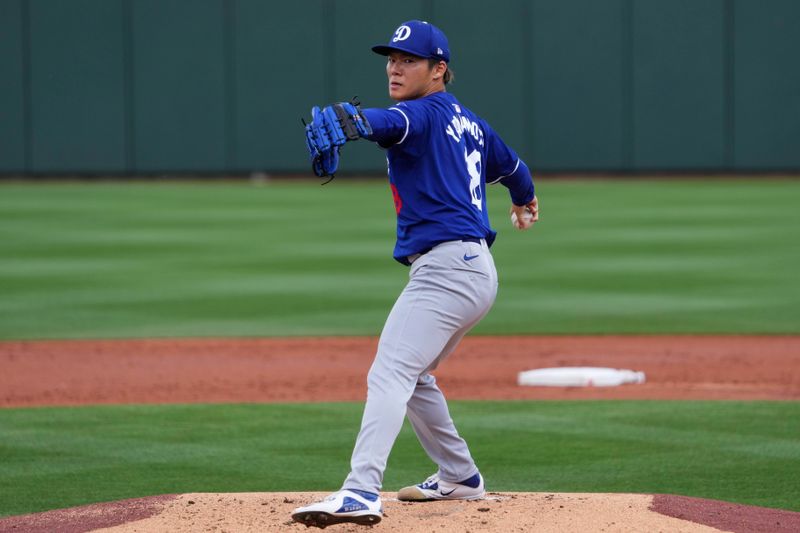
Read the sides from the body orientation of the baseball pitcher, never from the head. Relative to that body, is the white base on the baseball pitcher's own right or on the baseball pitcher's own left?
on the baseball pitcher's own right
